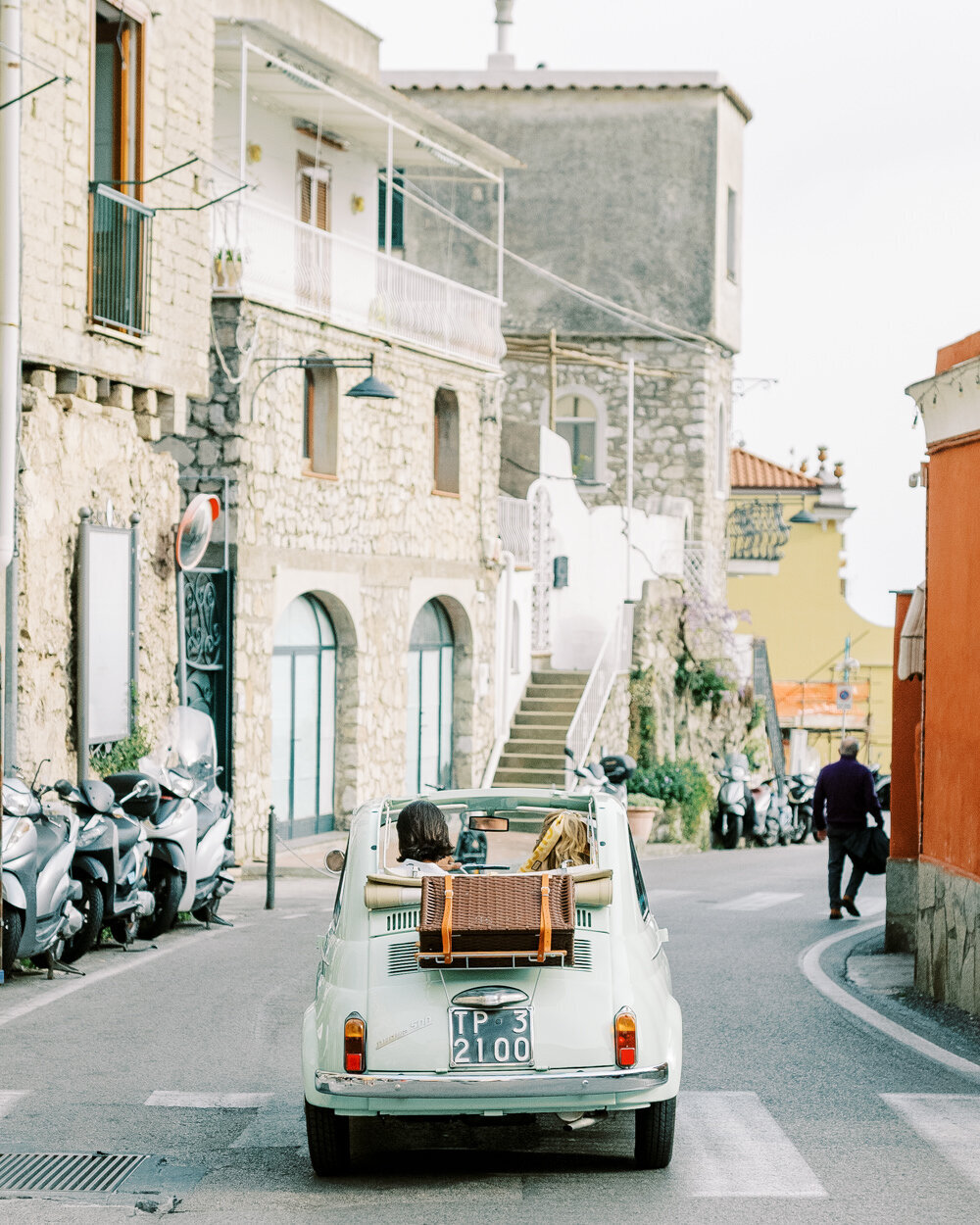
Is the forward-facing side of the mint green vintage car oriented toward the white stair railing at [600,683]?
yes

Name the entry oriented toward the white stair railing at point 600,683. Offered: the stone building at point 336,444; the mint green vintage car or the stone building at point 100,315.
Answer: the mint green vintage car

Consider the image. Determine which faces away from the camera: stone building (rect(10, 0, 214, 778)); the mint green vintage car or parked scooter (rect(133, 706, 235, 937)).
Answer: the mint green vintage car

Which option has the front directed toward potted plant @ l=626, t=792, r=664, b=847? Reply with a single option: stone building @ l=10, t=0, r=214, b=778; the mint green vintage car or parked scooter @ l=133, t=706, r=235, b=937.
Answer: the mint green vintage car

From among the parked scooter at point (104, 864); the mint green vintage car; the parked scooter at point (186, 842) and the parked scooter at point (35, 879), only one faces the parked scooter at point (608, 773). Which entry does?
the mint green vintage car

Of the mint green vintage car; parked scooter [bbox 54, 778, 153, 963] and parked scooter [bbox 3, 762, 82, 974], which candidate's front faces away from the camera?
the mint green vintage car

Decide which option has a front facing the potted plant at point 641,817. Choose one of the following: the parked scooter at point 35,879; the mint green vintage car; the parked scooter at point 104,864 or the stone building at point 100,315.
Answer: the mint green vintage car

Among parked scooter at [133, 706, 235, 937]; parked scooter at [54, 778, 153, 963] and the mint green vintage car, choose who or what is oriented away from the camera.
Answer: the mint green vintage car

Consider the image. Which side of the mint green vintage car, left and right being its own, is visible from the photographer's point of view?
back

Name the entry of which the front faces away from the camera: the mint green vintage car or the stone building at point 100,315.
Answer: the mint green vintage car

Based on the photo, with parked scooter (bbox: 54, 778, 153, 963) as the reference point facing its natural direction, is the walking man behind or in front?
behind

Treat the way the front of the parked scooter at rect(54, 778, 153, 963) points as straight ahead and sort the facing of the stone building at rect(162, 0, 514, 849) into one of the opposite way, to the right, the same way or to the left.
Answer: to the left

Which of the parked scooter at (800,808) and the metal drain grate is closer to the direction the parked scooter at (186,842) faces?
the metal drain grate

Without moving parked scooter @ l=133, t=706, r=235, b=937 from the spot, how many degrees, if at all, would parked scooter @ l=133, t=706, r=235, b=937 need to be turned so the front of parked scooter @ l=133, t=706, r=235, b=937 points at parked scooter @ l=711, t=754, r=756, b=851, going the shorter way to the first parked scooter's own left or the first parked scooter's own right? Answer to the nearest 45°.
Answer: approximately 180°

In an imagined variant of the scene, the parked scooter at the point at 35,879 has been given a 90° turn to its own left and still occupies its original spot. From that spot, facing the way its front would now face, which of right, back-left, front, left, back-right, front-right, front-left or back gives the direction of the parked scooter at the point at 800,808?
left
